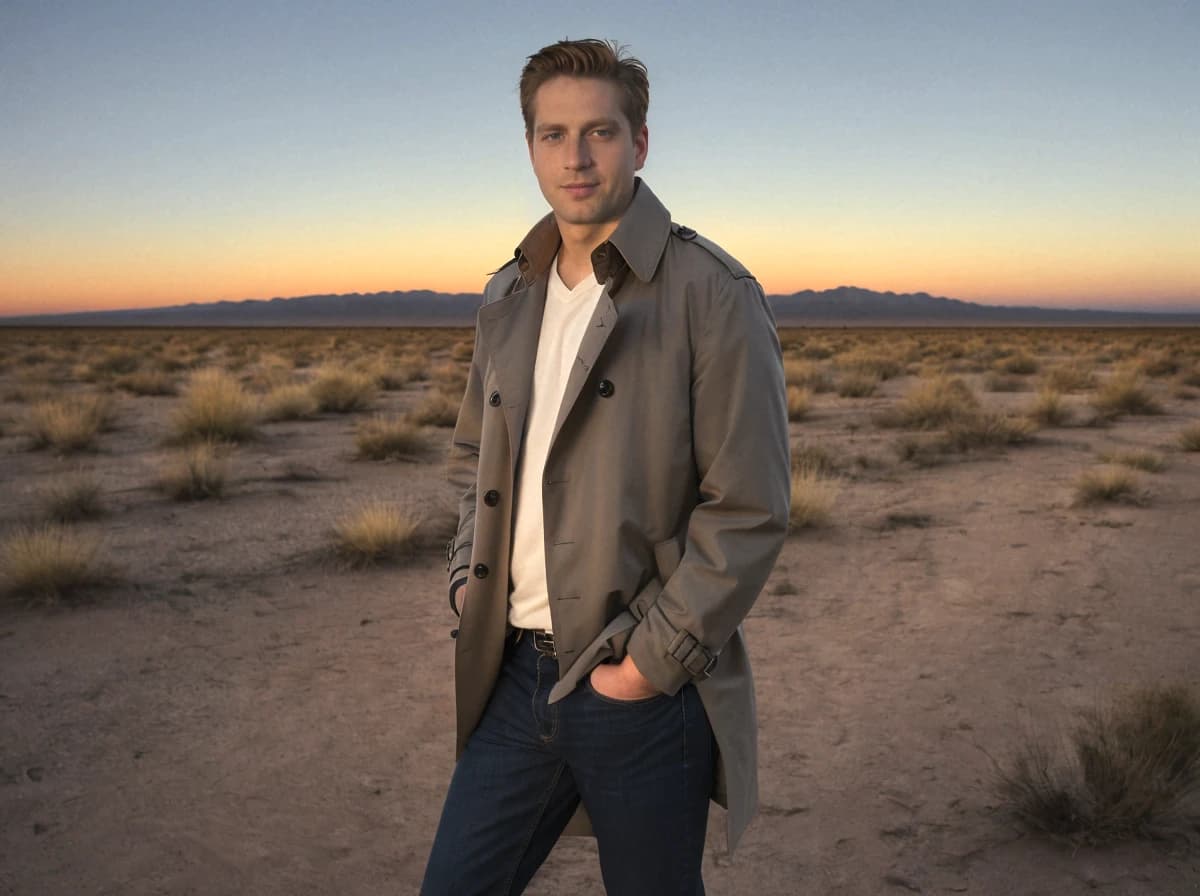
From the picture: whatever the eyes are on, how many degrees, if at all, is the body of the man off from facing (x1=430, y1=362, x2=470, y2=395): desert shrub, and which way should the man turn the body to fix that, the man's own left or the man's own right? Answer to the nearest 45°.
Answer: approximately 135° to the man's own right

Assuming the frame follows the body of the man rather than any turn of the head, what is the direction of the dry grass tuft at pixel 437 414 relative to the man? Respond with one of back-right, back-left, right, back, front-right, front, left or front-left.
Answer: back-right

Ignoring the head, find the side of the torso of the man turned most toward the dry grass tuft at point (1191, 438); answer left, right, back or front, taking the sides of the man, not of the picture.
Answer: back

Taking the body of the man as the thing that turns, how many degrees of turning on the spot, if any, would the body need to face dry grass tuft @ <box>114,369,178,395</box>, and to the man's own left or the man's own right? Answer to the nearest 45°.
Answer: approximately 90° to the man's own right

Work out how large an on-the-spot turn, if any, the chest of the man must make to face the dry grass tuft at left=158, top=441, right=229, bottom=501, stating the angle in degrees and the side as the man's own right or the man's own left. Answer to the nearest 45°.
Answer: approximately 90° to the man's own right

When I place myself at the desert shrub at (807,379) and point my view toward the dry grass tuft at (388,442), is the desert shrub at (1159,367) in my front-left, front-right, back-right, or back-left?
back-left

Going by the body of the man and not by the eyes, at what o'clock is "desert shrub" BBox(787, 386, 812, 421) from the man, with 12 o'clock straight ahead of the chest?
The desert shrub is roughly at 5 o'clock from the man.

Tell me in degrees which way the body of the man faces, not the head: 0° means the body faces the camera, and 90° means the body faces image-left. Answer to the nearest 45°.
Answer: approximately 45°

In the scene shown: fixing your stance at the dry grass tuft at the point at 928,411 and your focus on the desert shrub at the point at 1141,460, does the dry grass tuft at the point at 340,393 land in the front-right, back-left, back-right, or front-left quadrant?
back-right

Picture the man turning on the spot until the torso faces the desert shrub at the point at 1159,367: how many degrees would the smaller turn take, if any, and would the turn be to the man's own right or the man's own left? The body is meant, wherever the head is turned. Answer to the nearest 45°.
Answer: approximately 180°

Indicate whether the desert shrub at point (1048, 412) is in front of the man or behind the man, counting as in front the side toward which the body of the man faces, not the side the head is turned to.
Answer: behind

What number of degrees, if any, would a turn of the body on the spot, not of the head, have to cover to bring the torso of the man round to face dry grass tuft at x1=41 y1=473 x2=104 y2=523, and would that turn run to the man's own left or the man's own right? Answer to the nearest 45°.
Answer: approximately 90° to the man's own right

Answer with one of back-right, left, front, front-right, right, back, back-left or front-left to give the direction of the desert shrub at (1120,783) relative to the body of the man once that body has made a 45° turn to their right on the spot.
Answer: back-right

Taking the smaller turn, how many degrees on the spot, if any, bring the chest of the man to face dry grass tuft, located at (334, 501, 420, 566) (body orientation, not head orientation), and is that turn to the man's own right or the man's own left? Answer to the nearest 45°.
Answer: approximately 135° to the man's own right
